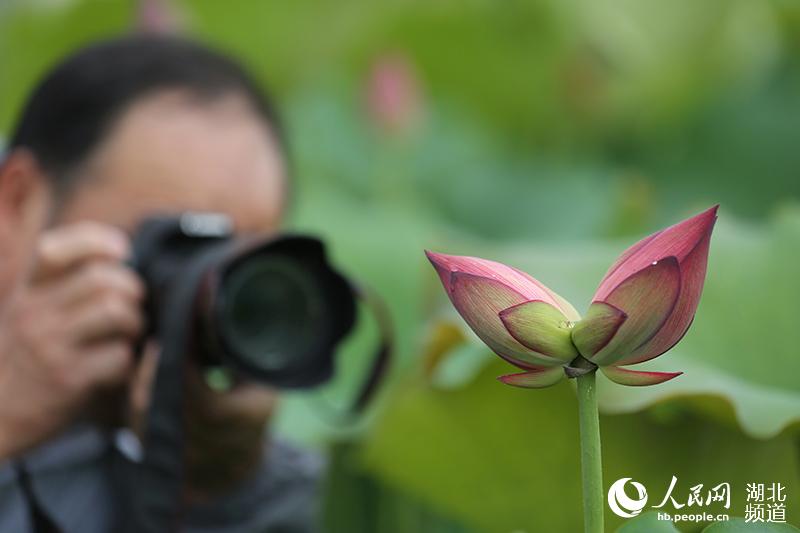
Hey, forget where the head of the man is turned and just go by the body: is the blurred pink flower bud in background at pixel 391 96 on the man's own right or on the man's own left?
on the man's own left

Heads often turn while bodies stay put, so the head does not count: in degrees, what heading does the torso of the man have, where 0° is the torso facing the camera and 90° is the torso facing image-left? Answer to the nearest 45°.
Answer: approximately 315°
